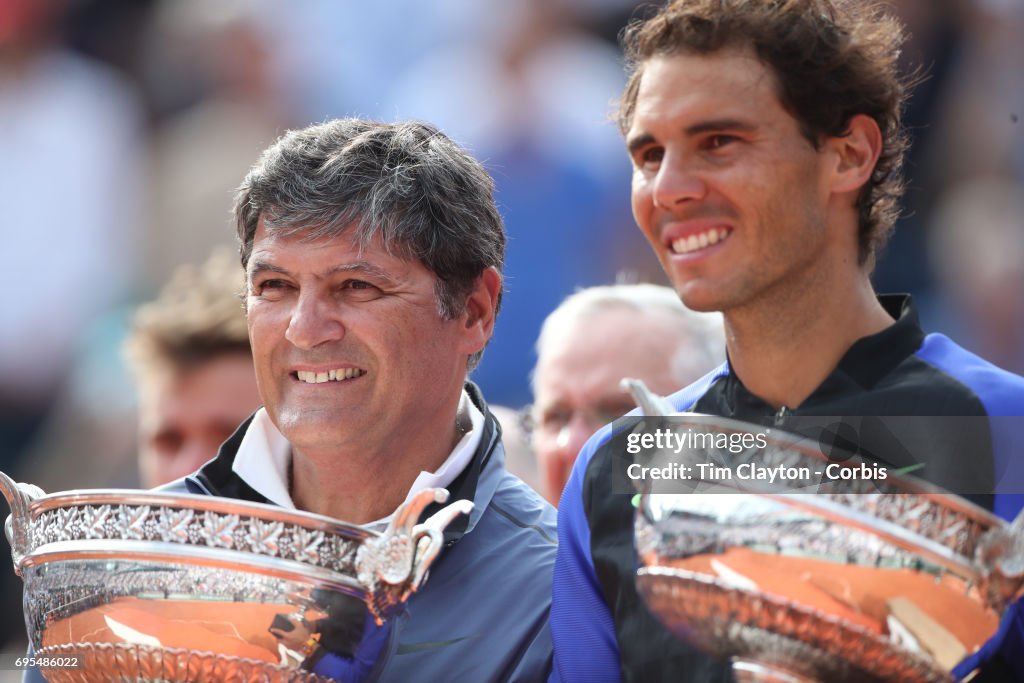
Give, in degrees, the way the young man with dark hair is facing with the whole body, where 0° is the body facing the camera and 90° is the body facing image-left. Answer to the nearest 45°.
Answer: approximately 45°

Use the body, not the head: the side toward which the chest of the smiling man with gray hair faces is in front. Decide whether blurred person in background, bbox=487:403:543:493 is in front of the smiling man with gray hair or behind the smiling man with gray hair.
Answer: behind

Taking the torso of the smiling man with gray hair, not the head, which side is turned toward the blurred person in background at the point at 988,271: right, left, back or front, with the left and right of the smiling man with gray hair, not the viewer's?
back

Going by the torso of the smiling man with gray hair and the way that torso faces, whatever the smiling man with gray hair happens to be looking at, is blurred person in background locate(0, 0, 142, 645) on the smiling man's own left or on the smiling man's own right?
on the smiling man's own right

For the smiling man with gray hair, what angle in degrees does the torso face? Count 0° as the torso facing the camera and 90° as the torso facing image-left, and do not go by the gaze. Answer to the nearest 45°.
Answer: approximately 45°

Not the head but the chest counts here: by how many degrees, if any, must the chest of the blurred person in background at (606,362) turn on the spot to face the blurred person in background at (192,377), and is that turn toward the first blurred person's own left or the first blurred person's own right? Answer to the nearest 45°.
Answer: approximately 45° to the first blurred person's own right
